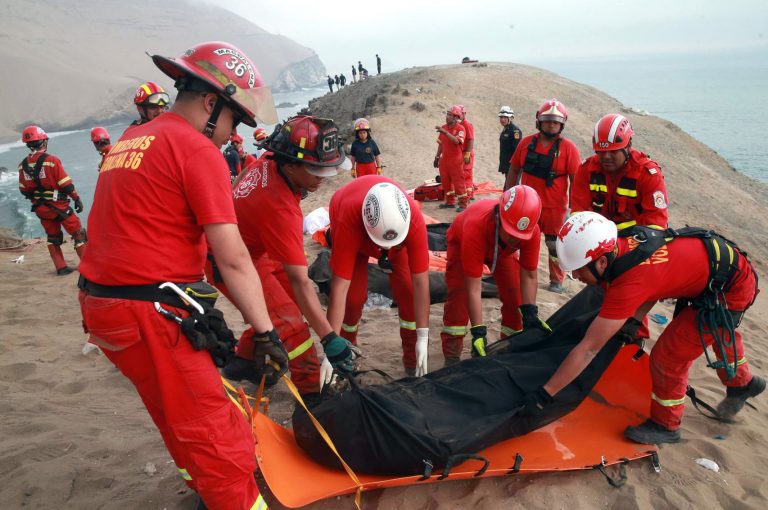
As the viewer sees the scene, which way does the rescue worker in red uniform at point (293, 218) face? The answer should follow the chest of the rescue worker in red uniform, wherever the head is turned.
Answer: to the viewer's right

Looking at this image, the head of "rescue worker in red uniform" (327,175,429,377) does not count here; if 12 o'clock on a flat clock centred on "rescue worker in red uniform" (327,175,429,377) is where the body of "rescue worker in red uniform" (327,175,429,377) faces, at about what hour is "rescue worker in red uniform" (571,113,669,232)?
"rescue worker in red uniform" (571,113,669,232) is roughly at 8 o'clock from "rescue worker in red uniform" (327,175,429,377).

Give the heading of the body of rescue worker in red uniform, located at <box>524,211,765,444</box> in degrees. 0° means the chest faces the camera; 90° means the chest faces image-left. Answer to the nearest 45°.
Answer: approximately 90°

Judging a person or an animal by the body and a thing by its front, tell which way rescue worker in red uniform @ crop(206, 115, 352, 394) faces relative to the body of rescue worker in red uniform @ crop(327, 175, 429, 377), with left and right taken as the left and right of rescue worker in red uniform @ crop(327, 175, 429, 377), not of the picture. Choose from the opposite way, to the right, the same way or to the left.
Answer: to the left

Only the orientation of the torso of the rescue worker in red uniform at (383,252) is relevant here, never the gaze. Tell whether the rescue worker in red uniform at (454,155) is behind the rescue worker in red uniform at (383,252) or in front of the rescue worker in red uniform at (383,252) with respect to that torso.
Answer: behind

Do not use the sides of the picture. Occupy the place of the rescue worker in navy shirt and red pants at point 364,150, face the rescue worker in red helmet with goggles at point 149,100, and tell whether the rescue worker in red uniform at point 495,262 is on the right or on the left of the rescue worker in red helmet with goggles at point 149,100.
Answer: left
